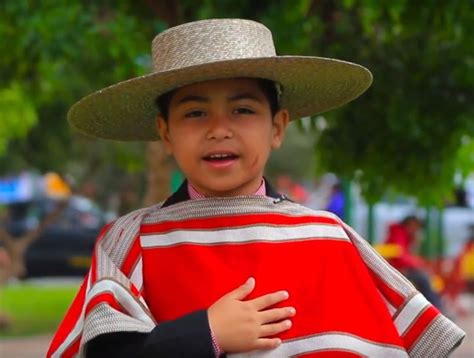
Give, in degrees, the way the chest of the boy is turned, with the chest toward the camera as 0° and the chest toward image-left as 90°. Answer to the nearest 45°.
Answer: approximately 0°

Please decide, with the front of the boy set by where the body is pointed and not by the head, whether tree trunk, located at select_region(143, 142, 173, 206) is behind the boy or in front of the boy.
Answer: behind

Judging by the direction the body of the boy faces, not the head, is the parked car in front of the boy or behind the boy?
behind

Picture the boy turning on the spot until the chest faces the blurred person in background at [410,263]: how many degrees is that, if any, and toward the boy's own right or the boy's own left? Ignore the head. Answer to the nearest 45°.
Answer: approximately 180°
